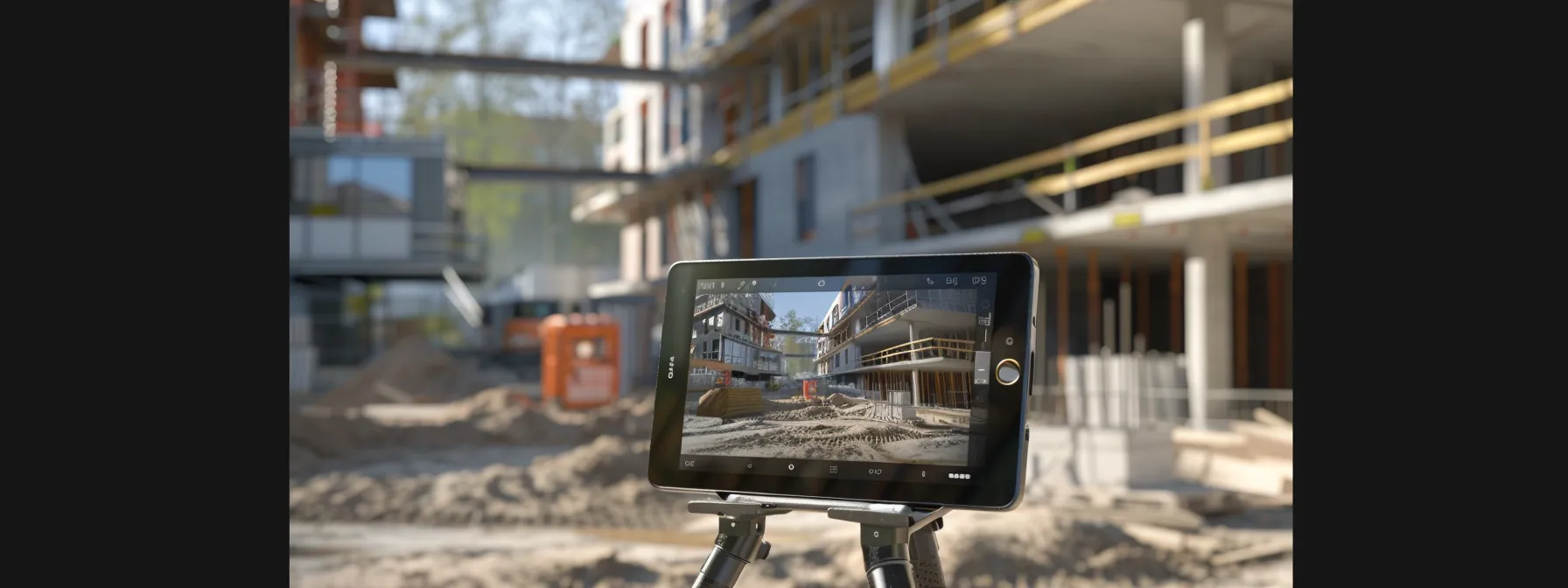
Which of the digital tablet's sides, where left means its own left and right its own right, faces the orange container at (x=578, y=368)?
back

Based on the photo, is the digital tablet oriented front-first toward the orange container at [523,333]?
no

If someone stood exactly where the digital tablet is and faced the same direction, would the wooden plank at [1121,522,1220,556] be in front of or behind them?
behind

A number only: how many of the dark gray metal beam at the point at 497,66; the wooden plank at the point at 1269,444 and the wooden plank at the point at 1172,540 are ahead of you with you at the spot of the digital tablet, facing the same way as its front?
0

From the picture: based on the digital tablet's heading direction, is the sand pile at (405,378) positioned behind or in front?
behind

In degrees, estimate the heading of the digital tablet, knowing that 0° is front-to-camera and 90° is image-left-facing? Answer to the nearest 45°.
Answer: approximately 0°

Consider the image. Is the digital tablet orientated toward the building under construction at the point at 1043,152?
no

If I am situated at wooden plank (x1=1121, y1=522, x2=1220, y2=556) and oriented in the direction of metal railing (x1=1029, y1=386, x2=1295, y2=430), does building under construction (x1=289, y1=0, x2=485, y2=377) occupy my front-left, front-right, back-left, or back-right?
front-left

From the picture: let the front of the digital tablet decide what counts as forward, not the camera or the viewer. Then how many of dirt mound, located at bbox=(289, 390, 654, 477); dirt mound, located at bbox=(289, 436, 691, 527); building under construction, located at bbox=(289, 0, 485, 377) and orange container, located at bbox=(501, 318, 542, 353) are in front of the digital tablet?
0

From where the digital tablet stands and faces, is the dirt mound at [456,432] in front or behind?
behind

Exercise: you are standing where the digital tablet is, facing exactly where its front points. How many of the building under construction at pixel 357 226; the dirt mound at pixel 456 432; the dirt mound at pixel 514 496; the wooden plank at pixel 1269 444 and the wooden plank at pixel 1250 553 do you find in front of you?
0

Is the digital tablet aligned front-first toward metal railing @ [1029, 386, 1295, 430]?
no

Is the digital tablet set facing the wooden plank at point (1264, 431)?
no

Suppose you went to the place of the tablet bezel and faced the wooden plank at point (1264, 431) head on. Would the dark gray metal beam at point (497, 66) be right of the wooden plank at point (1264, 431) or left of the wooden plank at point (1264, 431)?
left
